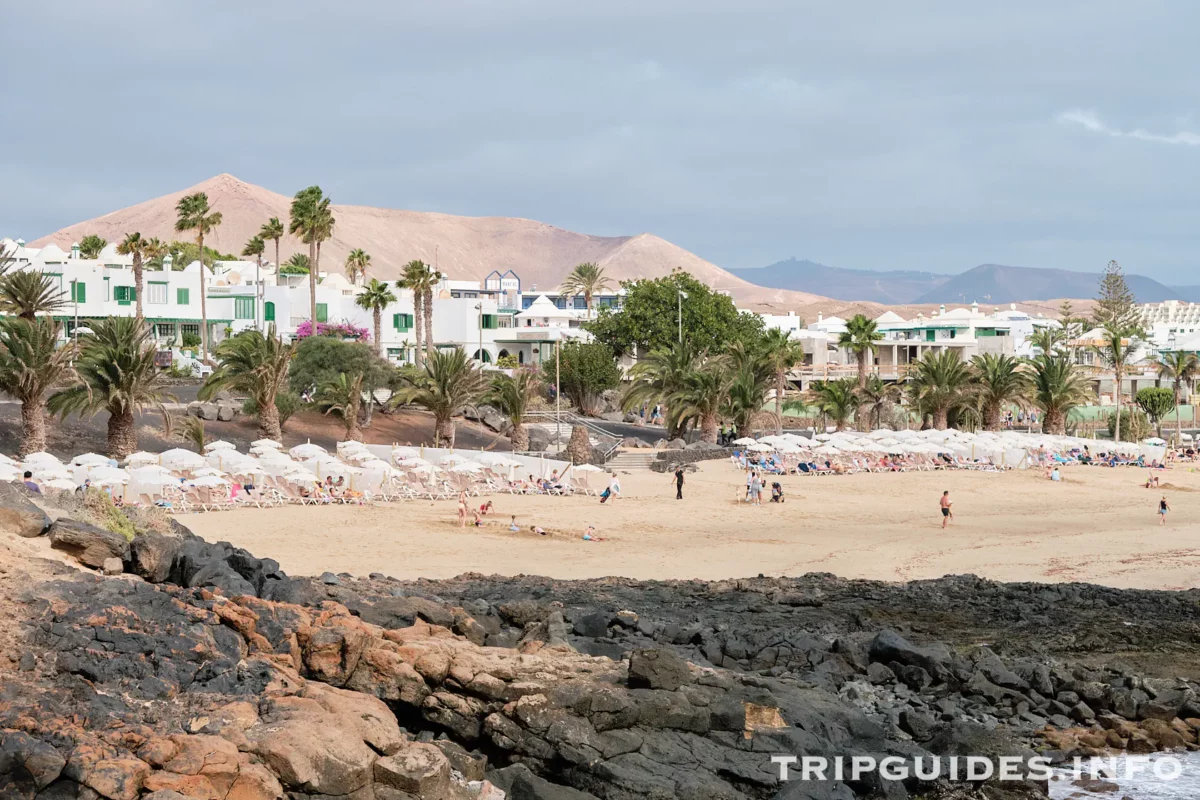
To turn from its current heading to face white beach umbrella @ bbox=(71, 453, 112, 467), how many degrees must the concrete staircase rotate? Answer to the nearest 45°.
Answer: approximately 45° to its right

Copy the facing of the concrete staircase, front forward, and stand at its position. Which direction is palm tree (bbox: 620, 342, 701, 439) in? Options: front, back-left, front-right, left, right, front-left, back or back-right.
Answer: back

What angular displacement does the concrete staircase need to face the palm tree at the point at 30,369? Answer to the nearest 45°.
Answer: approximately 45° to its right

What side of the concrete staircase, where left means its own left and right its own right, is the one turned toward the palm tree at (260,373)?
right

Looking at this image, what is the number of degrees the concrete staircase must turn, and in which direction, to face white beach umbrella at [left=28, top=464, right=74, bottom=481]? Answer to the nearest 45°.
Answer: approximately 45° to its right

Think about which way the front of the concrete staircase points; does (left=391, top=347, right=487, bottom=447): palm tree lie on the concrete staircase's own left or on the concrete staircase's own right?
on the concrete staircase's own right

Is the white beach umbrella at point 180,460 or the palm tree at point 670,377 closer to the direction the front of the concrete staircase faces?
the white beach umbrella

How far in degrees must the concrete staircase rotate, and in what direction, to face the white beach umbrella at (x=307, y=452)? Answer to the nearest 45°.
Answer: approximately 45° to its right

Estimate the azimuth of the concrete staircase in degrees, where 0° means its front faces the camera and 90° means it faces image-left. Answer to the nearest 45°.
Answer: approximately 0°

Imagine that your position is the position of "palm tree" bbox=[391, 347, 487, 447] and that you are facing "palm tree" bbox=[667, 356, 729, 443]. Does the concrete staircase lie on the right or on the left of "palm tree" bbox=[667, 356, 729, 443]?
right

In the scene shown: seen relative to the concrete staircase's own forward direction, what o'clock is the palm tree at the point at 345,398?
The palm tree is roughly at 4 o'clock from the concrete staircase.

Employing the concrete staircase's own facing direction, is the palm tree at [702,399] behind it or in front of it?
behind

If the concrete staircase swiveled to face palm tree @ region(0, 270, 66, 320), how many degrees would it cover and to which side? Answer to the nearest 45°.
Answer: approximately 90° to its right
